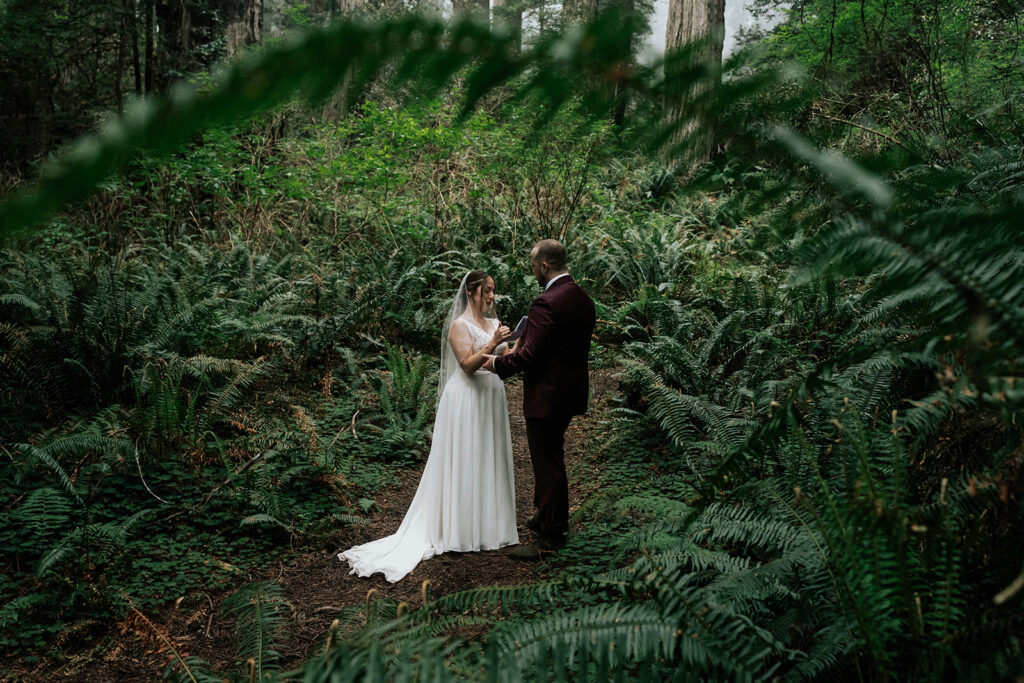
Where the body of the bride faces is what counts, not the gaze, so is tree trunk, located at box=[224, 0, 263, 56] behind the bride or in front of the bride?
behind

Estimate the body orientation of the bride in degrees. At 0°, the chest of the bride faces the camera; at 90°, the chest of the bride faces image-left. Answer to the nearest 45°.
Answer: approximately 315°

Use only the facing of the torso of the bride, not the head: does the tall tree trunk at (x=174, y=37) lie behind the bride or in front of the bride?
behind

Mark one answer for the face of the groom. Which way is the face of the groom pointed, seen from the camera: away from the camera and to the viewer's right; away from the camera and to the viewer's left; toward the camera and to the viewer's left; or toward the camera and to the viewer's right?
away from the camera and to the viewer's left
